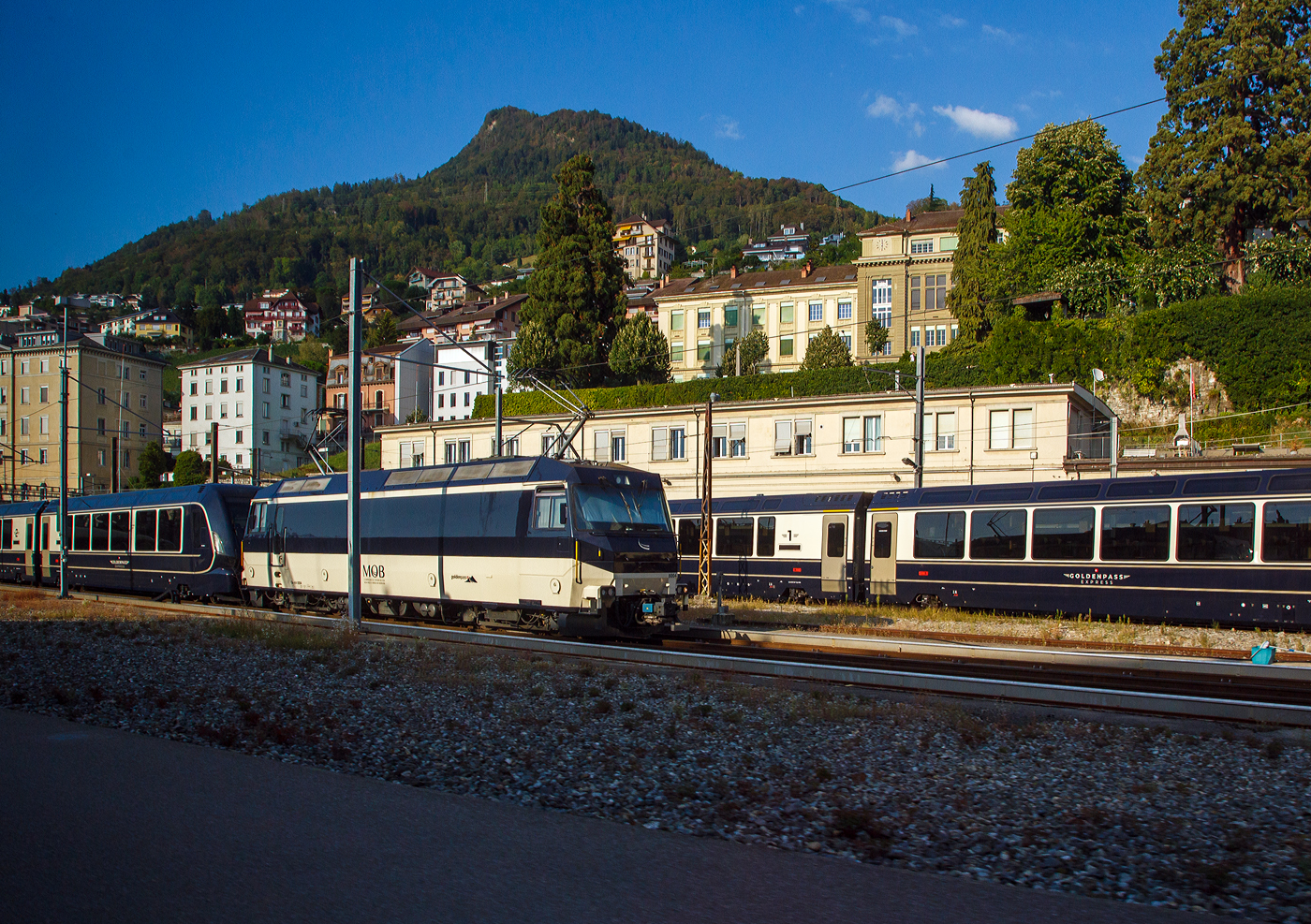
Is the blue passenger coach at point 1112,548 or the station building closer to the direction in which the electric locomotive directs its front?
the blue passenger coach

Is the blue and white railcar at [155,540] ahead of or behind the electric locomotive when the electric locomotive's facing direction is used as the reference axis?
behind

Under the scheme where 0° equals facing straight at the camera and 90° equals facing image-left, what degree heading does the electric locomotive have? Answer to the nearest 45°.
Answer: approximately 315°

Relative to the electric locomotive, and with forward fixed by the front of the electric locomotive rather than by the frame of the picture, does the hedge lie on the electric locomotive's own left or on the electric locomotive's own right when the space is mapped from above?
on the electric locomotive's own left
